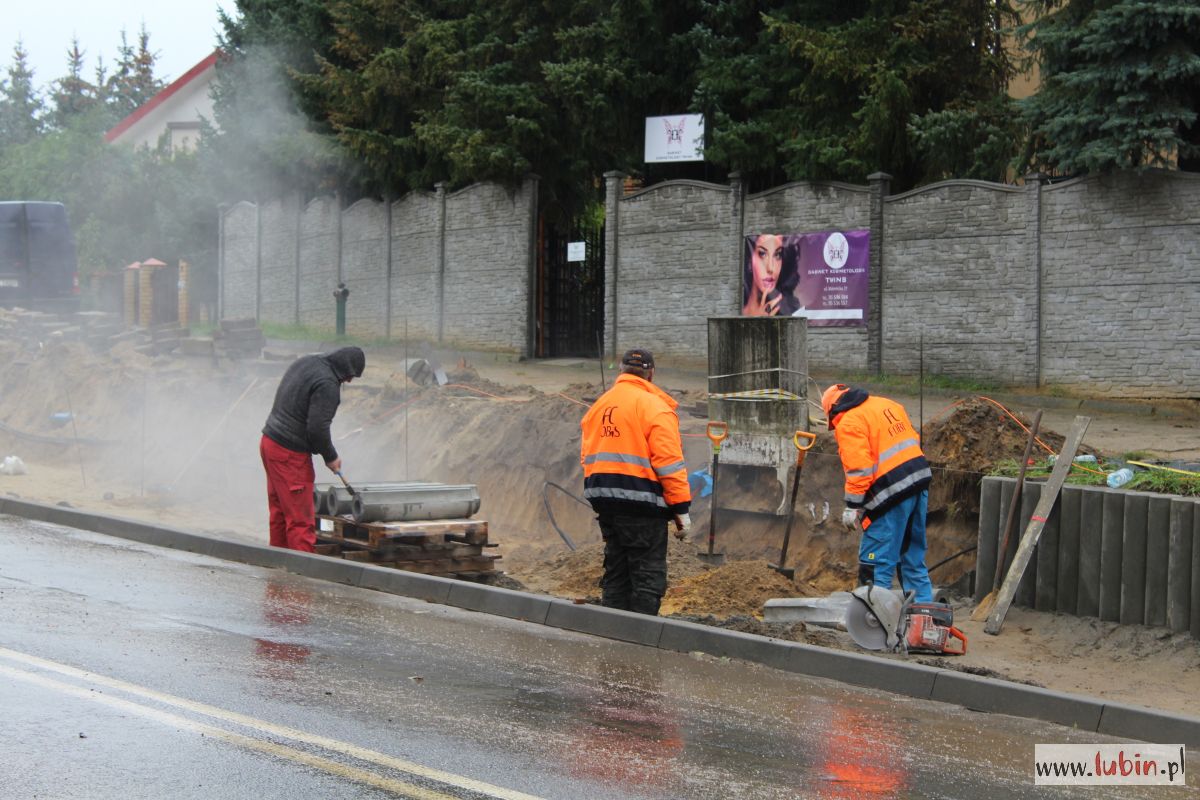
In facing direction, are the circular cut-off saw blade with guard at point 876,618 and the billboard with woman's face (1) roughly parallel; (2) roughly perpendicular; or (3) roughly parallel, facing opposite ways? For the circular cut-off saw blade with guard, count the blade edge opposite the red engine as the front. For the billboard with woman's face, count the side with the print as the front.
roughly perpendicular

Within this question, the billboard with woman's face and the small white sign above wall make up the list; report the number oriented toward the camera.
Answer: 2

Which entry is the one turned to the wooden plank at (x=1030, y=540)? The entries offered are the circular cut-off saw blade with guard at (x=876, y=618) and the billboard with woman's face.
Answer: the billboard with woman's face

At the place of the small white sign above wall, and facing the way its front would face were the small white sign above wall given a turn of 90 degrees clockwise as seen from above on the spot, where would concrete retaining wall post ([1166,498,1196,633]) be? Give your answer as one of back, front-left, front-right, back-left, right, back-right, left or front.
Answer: left

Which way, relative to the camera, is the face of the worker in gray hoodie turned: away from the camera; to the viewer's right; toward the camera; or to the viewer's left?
to the viewer's right

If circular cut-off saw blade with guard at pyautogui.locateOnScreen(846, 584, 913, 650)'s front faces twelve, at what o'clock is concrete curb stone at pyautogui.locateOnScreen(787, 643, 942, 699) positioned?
The concrete curb stone is roughly at 9 o'clock from the circular cut-off saw blade with guard.

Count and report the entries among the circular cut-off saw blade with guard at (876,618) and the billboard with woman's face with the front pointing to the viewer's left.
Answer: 1

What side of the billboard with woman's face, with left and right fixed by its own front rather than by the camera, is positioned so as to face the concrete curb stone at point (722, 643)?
front

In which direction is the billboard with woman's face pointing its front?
toward the camera

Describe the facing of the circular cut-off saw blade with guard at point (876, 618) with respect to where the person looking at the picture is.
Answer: facing to the left of the viewer

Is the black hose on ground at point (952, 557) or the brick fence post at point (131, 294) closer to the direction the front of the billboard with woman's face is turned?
the black hose on ground

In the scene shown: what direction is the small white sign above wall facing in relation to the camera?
toward the camera

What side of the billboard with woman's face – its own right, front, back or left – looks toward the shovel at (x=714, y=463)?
front

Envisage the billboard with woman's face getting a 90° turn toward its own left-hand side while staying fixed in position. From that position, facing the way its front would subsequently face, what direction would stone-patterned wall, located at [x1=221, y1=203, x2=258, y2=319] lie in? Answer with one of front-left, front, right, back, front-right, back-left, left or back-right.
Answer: back-left

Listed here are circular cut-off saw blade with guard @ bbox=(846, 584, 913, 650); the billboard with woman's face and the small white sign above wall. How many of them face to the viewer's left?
1

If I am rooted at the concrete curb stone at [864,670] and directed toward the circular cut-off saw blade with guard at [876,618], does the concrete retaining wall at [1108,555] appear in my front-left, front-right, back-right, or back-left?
front-right

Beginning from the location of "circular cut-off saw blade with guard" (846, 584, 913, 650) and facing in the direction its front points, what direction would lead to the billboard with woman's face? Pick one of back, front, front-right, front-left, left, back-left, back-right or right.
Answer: right
